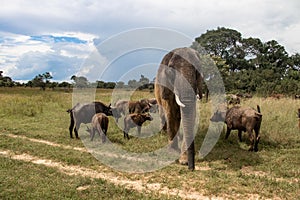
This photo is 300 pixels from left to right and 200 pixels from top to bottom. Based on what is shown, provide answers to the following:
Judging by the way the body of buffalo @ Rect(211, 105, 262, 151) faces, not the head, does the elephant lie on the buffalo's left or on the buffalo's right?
on the buffalo's left

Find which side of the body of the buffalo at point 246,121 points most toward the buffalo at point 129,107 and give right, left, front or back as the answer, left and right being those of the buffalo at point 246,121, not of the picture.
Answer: front

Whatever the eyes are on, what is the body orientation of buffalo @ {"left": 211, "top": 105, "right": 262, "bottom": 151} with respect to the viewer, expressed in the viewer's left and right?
facing away from the viewer and to the left of the viewer

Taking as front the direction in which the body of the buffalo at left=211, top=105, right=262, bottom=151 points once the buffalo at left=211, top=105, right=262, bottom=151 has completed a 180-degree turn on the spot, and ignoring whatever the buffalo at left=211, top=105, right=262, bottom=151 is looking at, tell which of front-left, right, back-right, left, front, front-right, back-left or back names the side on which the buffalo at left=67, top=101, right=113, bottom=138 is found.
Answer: back-right

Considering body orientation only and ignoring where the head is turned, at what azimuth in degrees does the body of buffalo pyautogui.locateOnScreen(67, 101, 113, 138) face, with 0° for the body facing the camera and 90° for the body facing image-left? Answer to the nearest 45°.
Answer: approximately 270°

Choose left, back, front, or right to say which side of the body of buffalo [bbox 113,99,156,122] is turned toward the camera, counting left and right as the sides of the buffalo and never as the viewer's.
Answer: right
